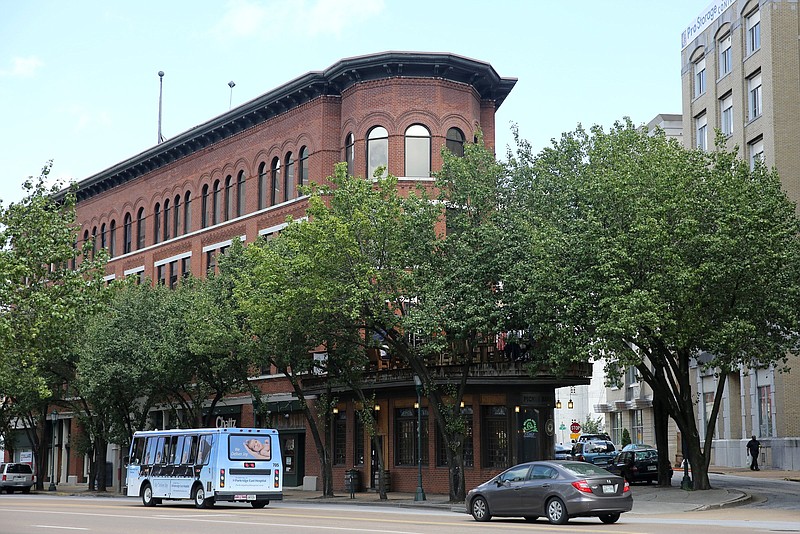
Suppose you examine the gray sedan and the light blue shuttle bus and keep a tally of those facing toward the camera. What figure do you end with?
0

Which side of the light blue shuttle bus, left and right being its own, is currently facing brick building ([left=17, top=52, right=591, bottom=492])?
right

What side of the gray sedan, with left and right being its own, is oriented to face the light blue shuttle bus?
front

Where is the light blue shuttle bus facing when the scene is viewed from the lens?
facing away from the viewer and to the left of the viewer

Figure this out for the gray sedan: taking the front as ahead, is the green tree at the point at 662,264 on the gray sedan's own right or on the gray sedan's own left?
on the gray sedan's own right
